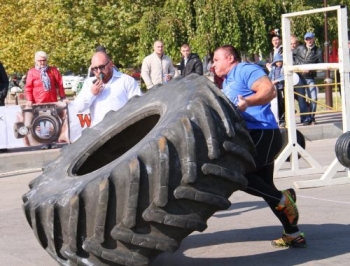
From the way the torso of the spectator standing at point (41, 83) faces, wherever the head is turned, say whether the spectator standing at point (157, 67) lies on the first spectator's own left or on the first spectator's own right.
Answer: on the first spectator's own left

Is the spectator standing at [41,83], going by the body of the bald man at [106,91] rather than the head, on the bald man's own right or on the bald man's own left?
on the bald man's own right

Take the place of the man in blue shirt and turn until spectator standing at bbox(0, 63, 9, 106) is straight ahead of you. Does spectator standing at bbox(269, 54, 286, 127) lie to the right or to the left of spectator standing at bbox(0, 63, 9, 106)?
right

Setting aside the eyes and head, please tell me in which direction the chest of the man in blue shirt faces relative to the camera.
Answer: to the viewer's left

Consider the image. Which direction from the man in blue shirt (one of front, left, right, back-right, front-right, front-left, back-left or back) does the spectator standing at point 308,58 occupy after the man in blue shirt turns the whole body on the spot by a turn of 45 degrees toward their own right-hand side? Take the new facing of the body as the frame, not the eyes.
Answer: front-right

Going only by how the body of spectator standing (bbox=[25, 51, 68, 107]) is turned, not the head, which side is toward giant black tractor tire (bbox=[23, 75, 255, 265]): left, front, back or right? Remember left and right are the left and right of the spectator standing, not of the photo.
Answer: front

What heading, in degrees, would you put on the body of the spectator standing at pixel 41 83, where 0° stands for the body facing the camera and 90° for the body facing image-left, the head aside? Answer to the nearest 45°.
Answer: approximately 0°

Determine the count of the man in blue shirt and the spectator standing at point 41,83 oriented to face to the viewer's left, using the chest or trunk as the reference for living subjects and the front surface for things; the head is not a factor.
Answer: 1

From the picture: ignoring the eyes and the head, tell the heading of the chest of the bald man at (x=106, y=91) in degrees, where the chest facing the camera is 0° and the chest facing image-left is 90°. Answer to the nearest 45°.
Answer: approximately 45°

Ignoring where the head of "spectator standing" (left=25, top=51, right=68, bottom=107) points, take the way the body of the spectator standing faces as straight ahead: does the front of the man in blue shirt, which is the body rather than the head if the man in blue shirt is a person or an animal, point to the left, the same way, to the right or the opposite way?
to the right

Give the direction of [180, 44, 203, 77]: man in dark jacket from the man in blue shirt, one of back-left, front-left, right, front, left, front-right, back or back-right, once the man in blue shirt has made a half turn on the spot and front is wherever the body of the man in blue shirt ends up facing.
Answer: left

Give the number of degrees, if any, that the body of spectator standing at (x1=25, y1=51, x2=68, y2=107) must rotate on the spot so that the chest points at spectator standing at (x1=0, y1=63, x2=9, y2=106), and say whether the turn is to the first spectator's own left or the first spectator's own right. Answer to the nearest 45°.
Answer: approximately 135° to the first spectator's own right
